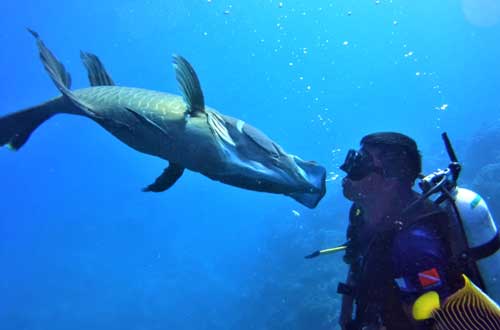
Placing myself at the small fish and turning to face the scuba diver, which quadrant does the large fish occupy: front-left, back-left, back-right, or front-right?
front-left

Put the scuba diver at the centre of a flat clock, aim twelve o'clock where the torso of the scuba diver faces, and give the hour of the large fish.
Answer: The large fish is roughly at 11 o'clock from the scuba diver.

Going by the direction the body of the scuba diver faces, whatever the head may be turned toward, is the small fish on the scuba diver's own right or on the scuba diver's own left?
on the scuba diver's own left

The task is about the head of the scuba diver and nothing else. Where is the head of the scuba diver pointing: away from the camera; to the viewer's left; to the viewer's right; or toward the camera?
to the viewer's left

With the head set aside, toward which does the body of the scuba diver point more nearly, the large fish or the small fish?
the large fish

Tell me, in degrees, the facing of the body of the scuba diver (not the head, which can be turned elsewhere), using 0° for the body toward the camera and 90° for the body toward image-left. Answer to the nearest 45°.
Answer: approximately 90°

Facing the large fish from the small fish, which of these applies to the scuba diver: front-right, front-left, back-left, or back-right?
front-right
